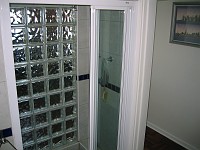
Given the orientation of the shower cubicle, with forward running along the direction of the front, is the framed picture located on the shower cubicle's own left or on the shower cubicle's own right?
on the shower cubicle's own left

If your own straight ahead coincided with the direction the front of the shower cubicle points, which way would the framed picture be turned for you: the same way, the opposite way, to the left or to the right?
to the right

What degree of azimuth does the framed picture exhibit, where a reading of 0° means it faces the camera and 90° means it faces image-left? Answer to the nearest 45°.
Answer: approximately 45°

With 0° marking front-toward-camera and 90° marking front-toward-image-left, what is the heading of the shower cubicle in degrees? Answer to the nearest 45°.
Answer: approximately 0°
